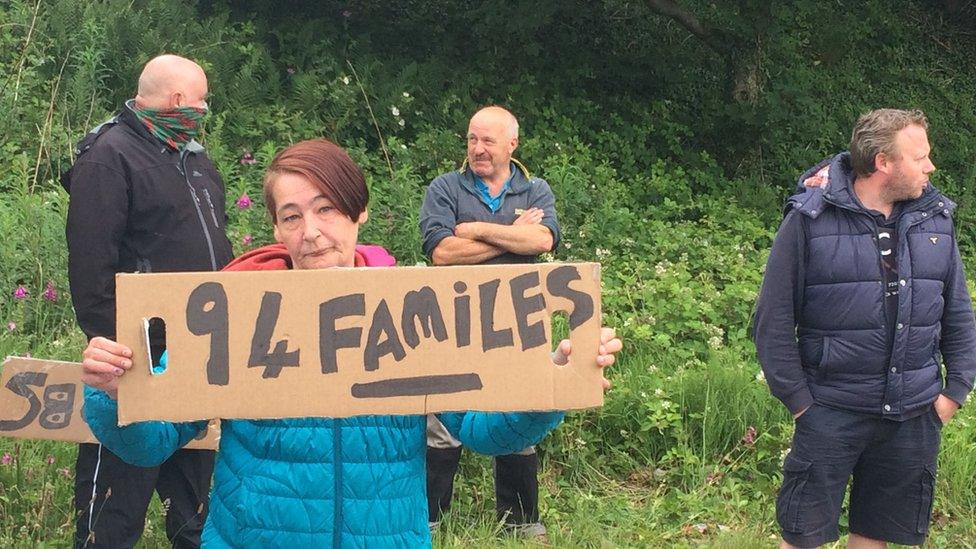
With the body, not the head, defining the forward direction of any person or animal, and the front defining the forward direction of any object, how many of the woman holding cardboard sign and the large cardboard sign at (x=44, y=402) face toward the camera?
2

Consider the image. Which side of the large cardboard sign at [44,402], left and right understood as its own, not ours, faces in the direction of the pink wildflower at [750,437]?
left

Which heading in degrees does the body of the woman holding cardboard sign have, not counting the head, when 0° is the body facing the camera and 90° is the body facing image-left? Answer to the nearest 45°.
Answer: approximately 0°

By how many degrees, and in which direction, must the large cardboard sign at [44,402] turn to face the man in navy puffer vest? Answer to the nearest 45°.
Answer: approximately 90° to its left

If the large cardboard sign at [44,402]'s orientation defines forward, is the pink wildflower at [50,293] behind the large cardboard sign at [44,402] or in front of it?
behind

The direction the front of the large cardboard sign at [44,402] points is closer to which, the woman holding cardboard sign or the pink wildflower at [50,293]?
the woman holding cardboard sign

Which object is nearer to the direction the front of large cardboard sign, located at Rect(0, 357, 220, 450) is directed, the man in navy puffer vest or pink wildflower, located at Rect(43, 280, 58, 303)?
the man in navy puffer vest

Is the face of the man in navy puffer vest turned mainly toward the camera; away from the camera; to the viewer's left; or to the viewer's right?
to the viewer's right

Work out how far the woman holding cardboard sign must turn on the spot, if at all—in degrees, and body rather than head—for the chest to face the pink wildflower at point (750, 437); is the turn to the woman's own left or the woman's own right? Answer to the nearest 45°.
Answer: approximately 135° to the woman's own left

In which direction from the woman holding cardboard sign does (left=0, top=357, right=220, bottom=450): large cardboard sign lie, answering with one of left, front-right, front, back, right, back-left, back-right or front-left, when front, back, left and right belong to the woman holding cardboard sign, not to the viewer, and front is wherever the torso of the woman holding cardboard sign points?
back-right

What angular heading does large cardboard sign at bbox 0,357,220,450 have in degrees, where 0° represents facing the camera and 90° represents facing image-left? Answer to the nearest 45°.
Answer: approximately 0°
